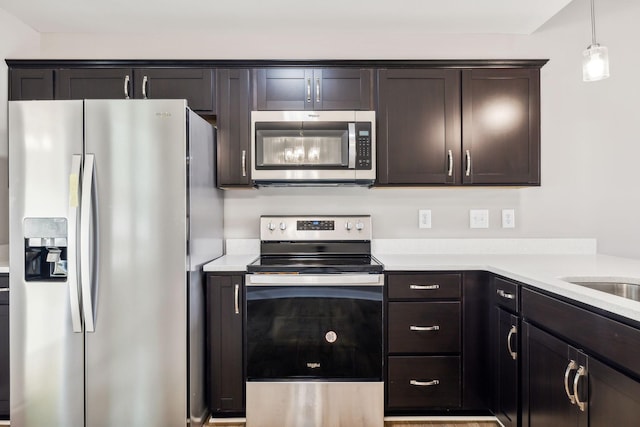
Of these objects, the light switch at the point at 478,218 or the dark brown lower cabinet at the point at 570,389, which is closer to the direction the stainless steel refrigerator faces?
the dark brown lower cabinet

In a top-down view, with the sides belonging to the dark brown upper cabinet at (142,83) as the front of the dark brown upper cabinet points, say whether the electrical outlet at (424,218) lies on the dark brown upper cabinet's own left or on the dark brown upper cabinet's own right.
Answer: on the dark brown upper cabinet's own left

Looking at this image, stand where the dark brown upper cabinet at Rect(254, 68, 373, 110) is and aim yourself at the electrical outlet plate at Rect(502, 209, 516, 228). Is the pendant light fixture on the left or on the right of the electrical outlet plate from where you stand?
right

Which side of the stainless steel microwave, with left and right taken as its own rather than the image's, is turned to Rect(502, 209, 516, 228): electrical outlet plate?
left

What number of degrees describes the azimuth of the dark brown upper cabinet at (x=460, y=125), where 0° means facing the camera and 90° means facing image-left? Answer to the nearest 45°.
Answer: approximately 0°

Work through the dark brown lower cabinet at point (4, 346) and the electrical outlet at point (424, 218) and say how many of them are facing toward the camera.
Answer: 2

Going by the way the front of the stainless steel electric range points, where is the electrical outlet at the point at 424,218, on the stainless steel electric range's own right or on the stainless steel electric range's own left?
on the stainless steel electric range's own left

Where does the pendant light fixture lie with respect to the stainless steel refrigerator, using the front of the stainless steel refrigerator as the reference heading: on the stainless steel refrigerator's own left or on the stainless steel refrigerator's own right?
on the stainless steel refrigerator's own left
